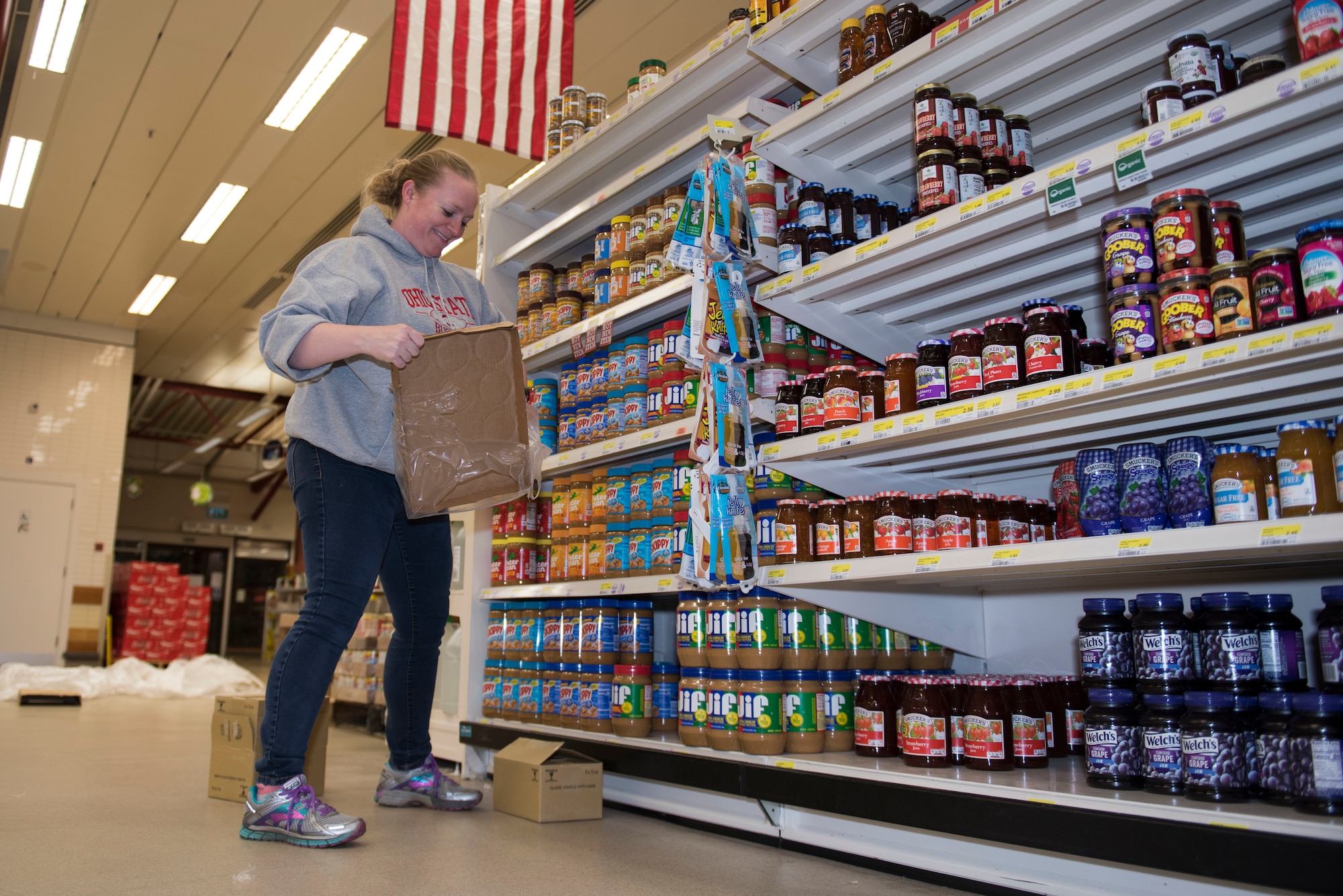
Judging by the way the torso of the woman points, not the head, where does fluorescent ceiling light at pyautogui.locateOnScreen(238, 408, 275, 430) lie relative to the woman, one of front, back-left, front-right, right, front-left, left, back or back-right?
back-left

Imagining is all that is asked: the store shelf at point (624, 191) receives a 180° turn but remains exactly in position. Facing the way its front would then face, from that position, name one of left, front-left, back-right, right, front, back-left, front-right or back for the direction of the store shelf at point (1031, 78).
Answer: right

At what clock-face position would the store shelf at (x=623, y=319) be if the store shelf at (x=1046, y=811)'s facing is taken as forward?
the store shelf at (x=623, y=319) is roughly at 3 o'clock from the store shelf at (x=1046, y=811).

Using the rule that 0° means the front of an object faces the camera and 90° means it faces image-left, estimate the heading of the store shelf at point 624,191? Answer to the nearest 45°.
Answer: approximately 45°

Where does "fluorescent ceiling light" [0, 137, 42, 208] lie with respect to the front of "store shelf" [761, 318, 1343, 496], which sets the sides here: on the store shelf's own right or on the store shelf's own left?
on the store shelf's own right
